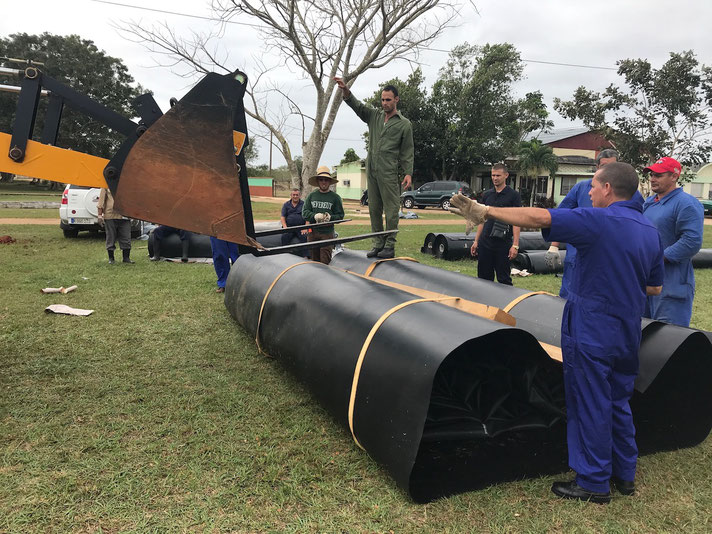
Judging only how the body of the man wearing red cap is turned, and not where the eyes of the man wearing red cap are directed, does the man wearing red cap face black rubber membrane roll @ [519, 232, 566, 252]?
no

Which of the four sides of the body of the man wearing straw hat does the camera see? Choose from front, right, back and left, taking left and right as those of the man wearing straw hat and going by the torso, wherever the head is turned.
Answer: front

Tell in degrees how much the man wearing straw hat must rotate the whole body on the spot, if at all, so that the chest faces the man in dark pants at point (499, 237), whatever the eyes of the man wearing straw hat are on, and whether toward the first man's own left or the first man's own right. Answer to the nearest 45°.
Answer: approximately 45° to the first man's own left

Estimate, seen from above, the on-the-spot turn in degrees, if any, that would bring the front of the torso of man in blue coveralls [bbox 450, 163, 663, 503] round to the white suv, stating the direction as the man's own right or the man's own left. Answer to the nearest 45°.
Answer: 0° — they already face it

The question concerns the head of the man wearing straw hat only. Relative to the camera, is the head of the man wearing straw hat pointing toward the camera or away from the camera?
toward the camera

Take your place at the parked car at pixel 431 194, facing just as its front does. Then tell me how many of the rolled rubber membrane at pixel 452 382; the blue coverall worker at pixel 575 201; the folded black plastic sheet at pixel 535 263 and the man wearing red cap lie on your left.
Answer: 4

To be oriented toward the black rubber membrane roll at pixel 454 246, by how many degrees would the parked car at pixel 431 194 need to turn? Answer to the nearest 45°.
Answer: approximately 90° to its left

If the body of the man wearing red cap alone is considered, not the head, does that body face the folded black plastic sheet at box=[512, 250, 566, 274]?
no

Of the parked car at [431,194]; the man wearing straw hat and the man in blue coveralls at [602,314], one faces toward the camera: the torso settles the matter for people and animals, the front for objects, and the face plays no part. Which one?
the man wearing straw hat

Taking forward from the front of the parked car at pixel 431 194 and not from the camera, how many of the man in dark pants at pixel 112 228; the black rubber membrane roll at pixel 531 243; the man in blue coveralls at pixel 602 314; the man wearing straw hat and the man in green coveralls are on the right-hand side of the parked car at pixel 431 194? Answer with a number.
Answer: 0

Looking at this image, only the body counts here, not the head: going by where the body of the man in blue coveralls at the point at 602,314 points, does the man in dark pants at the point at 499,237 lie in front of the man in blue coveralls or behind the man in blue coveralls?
in front

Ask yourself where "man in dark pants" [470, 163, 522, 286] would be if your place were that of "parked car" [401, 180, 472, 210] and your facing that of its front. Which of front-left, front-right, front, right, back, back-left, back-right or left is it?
left

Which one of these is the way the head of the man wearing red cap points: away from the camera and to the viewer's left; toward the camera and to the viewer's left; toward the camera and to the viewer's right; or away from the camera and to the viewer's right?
toward the camera and to the viewer's left

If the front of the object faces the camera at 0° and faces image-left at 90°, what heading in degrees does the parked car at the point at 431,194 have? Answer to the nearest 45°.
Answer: approximately 90°

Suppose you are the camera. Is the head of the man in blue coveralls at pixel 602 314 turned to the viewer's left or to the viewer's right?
to the viewer's left

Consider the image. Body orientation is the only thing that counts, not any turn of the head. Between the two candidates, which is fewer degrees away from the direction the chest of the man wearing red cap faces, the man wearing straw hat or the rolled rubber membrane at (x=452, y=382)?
the rolled rubber membrane

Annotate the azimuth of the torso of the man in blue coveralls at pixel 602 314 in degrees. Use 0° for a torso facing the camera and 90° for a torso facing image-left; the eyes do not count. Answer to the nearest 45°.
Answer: approximately 135°
